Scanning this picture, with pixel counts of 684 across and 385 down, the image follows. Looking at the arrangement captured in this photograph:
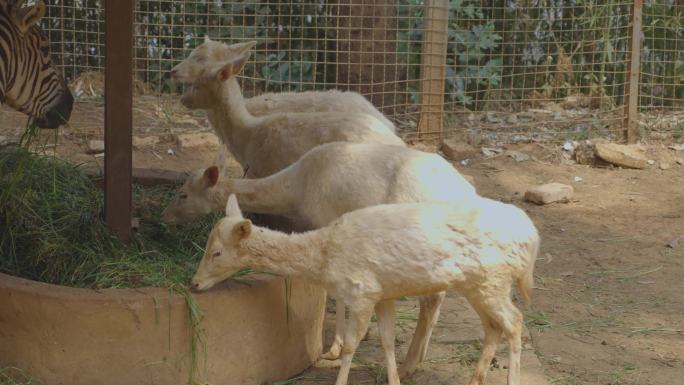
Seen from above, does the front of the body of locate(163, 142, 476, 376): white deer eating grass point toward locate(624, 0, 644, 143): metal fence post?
no

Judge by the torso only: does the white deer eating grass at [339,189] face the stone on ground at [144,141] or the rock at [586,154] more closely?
the stone on ground

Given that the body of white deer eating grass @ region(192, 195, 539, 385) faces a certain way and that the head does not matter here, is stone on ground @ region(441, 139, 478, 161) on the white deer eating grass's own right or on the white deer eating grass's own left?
on the white deer eating grass's own right

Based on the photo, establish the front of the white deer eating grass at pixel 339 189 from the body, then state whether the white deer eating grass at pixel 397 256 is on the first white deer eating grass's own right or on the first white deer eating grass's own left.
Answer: on the first white deer eating grass's own left

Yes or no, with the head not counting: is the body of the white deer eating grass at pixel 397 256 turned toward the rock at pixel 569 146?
no

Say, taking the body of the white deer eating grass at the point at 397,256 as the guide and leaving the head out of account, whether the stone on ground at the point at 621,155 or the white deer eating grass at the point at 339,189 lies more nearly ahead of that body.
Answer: the white deer eating grass

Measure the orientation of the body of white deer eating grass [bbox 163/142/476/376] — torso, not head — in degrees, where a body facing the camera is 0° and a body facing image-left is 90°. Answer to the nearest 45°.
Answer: approximately 90°

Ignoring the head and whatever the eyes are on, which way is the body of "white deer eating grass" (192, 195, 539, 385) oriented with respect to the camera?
to the viewer's left

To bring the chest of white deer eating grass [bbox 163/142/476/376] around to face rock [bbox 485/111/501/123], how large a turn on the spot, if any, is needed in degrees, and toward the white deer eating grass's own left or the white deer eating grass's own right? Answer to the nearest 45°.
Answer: approximately 90° to the white deer eating grass's own right

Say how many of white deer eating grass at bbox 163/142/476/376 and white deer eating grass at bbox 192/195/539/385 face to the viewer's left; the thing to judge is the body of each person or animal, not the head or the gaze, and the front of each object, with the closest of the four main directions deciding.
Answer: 2

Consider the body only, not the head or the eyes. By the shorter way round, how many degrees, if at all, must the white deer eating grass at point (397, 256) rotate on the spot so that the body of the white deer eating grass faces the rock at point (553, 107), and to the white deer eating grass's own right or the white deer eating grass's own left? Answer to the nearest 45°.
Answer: approximately 90° to the white deer eating grass's own right

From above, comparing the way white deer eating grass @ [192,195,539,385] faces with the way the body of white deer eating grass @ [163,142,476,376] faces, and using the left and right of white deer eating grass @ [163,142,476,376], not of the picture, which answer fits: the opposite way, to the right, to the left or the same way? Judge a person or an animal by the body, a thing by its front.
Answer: the same way

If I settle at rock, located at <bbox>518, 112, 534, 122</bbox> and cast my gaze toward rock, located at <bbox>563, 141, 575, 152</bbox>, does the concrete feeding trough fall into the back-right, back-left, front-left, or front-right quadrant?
front-right

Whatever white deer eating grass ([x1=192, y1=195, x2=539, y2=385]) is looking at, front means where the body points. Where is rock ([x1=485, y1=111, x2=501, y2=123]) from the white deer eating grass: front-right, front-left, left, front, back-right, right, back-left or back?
right

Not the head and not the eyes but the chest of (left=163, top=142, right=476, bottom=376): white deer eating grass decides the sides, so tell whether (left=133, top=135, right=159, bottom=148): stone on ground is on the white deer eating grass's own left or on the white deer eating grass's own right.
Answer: on the white deer eating grass's own right
